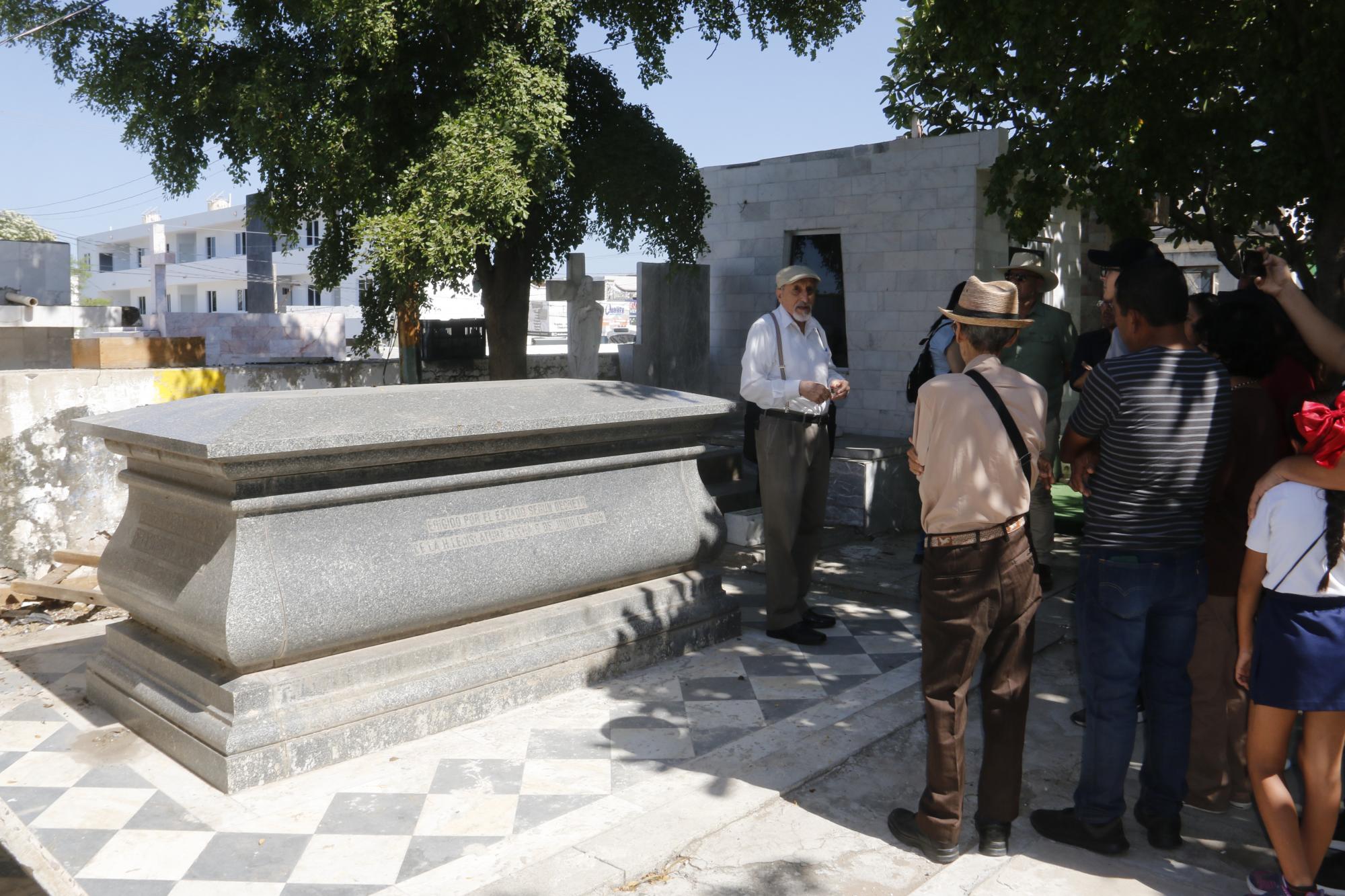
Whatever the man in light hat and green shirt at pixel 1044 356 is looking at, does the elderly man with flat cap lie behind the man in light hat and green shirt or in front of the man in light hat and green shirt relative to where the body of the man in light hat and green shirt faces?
in front

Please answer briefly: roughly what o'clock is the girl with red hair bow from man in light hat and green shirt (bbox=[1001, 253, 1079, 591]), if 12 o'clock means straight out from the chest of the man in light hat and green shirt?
The girl with red hair bow is roughly at 10 o'clock from the man in light hat and green shirt.

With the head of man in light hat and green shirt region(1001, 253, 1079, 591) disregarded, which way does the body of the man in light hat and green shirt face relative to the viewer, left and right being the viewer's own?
facing the viewer and to the left of the viewer

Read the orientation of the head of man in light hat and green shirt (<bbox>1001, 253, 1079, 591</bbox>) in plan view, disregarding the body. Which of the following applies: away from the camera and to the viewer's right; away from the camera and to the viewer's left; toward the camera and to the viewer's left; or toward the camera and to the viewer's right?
toward the camera and to the viewer's left

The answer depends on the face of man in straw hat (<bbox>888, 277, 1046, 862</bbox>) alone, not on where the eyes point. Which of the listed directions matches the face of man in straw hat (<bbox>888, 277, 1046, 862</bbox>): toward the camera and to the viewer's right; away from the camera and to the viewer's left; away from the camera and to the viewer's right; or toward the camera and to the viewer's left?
away from the camera and to the viewer's left

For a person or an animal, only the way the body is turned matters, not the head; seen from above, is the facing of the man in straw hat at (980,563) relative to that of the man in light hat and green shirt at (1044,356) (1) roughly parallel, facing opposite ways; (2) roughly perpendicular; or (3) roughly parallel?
roughly perpendicular

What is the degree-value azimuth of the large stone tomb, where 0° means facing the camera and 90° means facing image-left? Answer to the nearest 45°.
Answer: approximately 315°

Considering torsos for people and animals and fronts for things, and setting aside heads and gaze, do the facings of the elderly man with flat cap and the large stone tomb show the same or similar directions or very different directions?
same or similar directions

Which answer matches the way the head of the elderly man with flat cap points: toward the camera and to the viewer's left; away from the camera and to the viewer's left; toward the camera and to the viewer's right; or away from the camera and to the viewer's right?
toward the camera and to the viewer's right

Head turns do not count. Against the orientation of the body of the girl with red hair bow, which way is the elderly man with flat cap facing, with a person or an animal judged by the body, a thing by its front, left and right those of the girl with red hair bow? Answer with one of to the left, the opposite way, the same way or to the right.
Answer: the opposite way

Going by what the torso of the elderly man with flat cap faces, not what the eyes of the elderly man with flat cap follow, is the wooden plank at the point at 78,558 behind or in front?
behind

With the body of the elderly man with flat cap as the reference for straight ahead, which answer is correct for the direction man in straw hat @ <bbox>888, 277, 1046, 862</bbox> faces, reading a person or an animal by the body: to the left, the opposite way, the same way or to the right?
the opposite way

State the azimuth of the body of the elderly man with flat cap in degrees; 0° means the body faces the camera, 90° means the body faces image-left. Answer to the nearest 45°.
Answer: approximately 315°

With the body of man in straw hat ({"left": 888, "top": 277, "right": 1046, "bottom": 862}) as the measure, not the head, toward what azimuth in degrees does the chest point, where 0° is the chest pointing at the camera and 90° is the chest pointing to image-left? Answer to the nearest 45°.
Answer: approximately 135°
